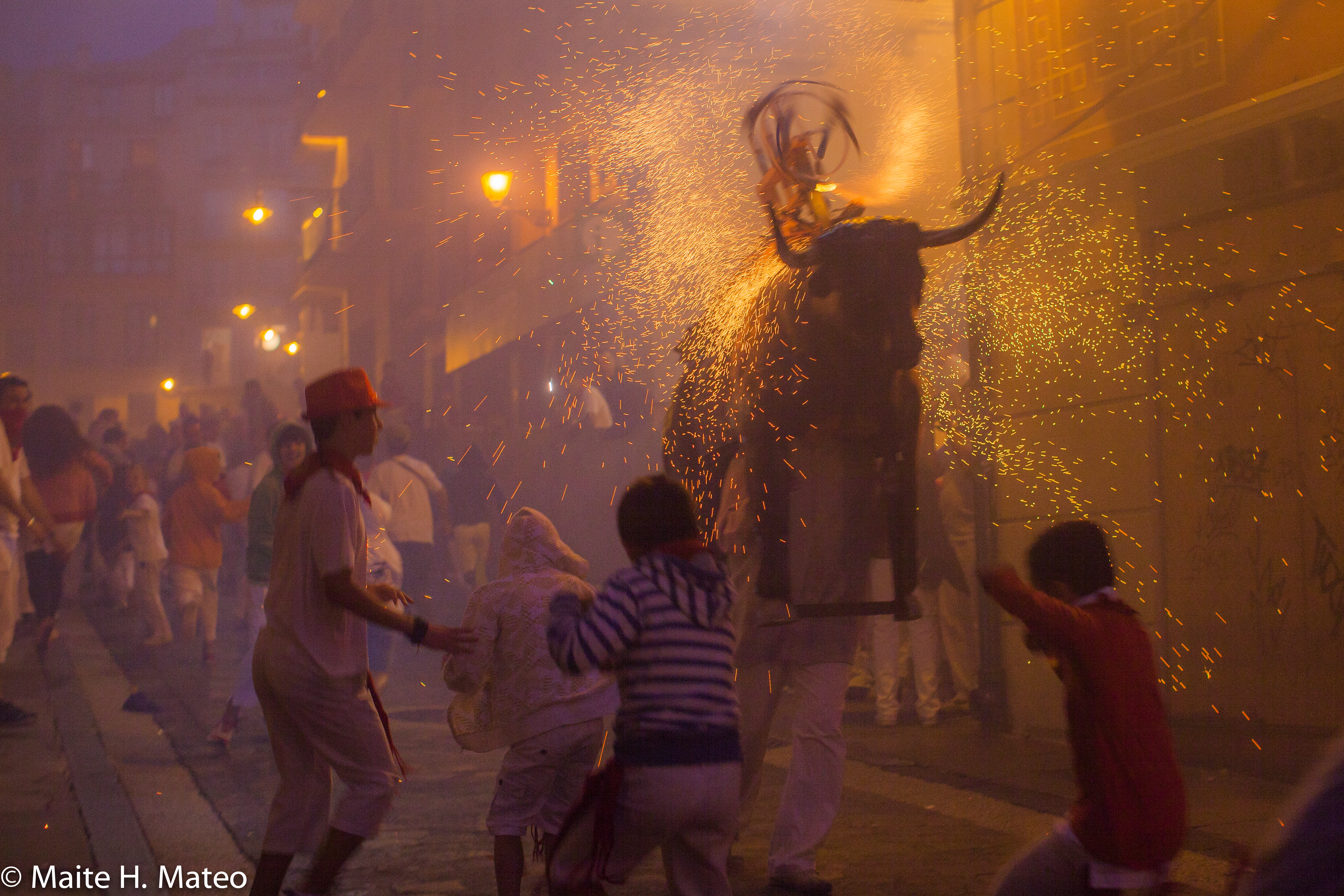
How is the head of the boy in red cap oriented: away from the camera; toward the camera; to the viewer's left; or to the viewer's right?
to the viewer's right

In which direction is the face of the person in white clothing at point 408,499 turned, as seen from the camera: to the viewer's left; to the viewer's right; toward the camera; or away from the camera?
away from the camera

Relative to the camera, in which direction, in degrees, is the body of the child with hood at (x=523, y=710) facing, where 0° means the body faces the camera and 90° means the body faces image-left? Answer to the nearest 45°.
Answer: approximately 225°

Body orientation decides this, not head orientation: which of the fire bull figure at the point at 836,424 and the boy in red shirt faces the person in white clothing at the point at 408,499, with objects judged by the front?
the boy in red shirt

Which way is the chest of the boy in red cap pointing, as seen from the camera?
to the viewer's right

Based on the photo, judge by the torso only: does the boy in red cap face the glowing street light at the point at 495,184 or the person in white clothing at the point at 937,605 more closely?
the person in white clothing

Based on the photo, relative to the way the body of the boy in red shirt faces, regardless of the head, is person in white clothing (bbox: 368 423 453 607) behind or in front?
in front

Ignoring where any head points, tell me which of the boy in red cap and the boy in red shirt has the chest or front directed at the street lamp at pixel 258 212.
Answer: the boy in red shirt

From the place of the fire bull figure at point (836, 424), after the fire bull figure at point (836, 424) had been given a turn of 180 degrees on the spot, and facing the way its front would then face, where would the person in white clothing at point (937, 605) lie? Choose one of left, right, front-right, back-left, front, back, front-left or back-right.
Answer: front-right

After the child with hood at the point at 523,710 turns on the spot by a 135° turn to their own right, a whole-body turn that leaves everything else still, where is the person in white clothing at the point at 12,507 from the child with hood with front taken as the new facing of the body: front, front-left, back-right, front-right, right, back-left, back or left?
back-right

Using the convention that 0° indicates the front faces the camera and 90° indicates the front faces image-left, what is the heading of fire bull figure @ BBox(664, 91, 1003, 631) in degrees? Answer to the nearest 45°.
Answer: approximately 315°

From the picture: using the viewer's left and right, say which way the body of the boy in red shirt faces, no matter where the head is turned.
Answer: facing away from the viewer and to the left of the viewer

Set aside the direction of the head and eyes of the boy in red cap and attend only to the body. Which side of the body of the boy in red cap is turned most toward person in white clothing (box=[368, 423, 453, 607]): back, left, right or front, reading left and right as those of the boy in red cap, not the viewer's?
left
